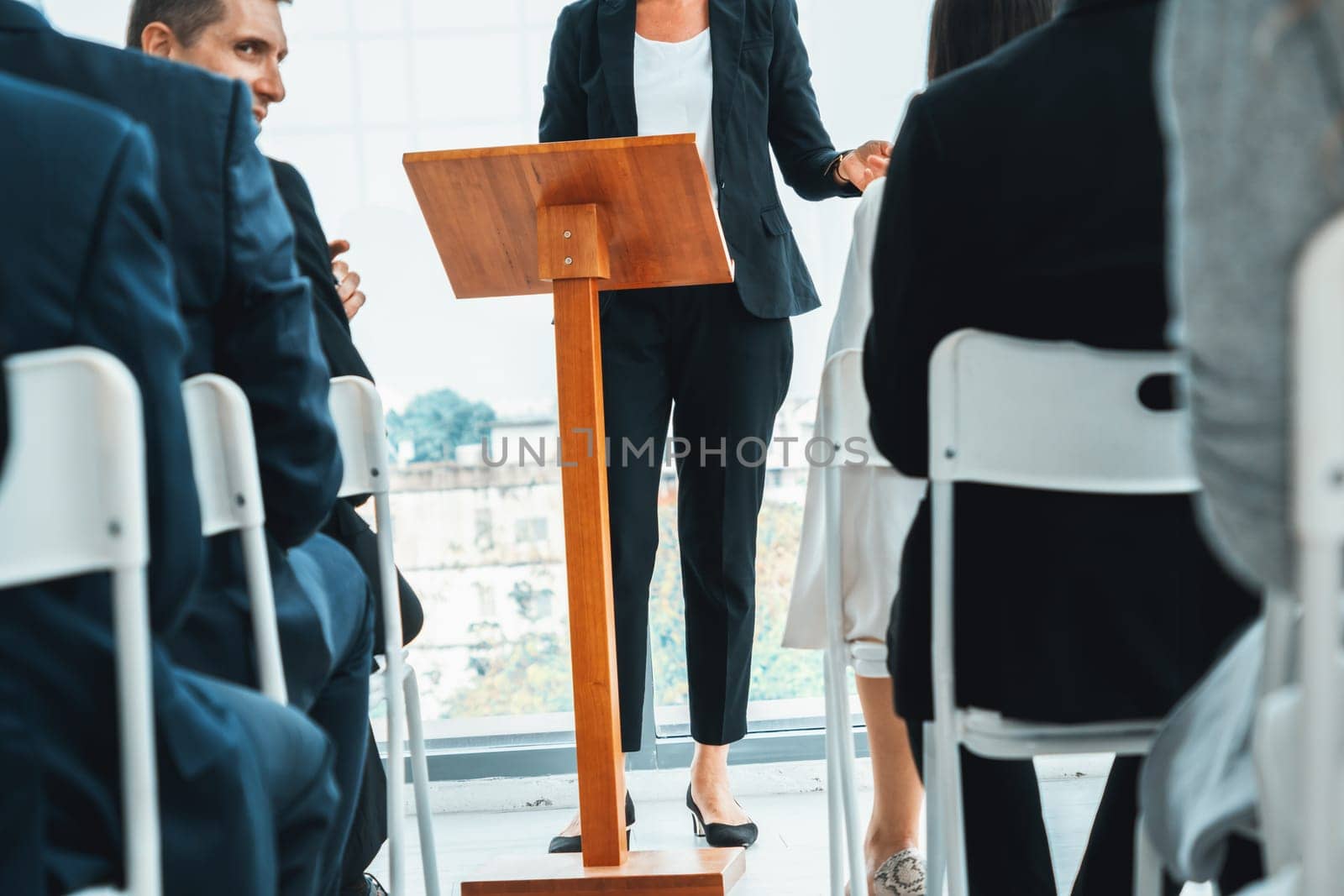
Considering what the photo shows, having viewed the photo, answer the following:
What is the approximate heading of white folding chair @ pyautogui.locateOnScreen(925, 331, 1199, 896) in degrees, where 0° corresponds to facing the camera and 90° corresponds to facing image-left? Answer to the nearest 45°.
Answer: approximately 180°

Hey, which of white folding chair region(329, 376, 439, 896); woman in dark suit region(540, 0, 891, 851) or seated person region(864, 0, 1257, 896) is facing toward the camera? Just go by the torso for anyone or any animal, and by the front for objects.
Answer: the woman in dark suit

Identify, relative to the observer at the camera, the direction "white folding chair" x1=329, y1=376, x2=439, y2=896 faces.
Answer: facing away from the viewer and to the right of the viewer

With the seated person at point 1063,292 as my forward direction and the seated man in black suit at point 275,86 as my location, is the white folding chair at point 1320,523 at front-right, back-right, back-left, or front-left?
front-right

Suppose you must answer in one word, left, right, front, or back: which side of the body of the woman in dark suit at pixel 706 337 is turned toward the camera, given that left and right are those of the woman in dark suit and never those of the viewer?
front

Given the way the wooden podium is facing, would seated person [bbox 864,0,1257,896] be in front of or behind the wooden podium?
in front

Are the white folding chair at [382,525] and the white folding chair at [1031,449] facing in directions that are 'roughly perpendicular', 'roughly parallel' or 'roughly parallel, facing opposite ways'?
roughly parallel

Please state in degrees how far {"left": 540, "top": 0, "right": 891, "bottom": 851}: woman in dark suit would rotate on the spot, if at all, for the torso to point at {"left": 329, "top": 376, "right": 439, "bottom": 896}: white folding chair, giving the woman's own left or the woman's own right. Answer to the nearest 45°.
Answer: approximately 45° to the woman's own right

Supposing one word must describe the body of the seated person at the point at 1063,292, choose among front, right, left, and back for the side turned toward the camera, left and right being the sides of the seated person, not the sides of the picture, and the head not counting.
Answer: back

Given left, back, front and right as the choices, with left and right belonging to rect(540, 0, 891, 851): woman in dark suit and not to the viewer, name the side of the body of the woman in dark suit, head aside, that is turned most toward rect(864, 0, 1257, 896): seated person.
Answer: front
